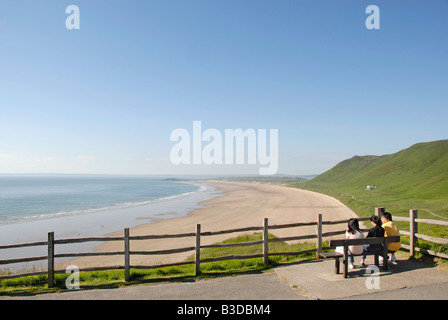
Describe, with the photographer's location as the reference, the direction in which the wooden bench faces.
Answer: facing away from the viewer and to the left of the viewer
